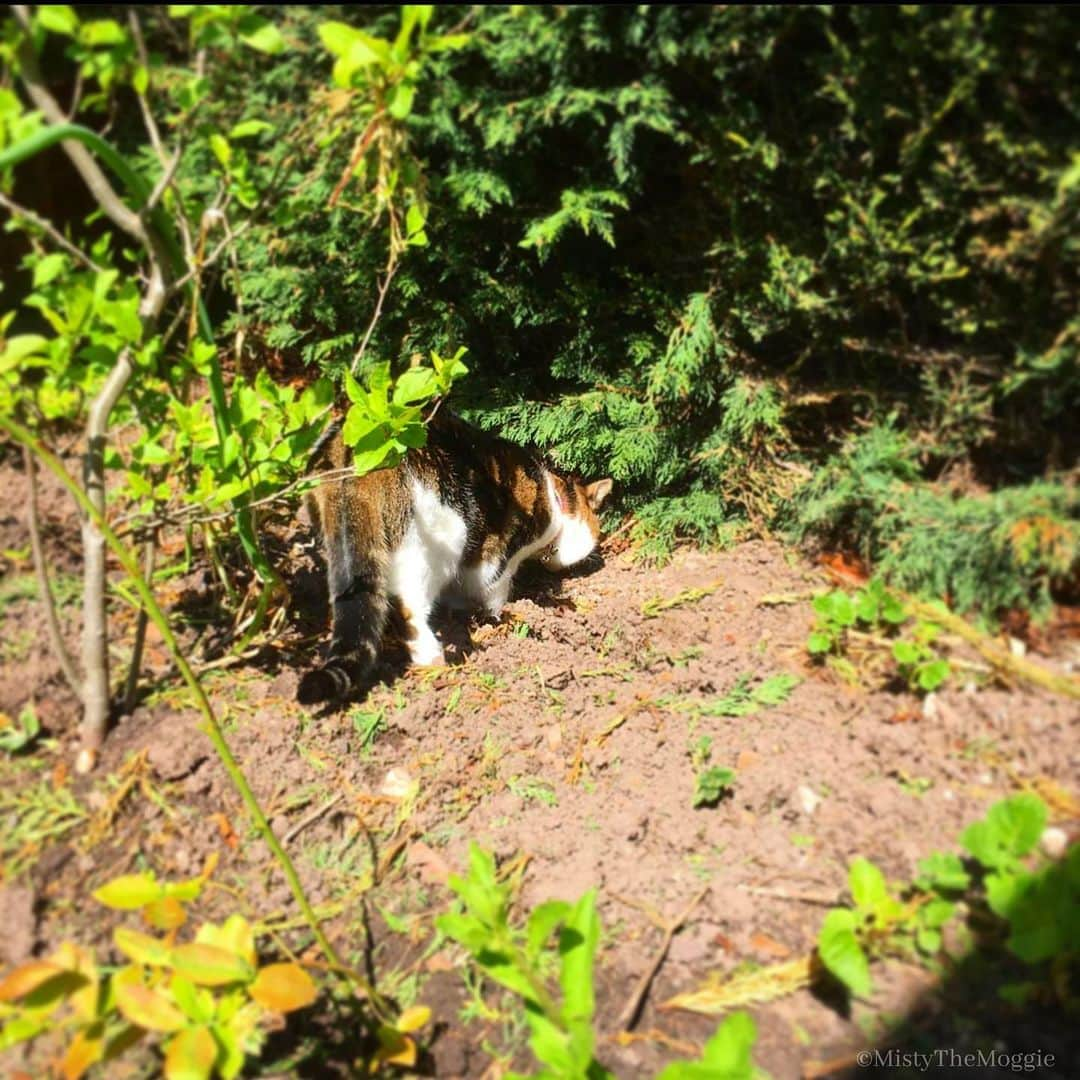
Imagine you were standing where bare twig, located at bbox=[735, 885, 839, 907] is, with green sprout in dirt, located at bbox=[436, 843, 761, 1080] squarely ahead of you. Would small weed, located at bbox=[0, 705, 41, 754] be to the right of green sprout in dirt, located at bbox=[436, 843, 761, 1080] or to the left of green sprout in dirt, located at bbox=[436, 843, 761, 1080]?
right

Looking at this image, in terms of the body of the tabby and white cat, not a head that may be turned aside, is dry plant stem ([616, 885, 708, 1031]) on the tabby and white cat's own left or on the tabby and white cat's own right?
on the tabby and white cat's own right

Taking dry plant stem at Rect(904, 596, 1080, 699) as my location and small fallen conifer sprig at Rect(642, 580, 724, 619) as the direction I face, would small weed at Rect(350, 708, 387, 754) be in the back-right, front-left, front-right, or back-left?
front-left

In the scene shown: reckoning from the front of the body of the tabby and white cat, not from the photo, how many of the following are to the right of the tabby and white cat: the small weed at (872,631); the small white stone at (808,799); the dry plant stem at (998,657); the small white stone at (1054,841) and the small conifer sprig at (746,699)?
5

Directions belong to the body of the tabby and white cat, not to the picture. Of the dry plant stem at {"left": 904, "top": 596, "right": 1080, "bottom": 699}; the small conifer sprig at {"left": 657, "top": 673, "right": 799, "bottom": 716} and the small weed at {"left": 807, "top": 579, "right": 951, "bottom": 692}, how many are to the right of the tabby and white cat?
3

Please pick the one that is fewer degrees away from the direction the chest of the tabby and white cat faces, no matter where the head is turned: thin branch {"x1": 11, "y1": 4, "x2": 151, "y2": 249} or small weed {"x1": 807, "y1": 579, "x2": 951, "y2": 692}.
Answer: the small weed

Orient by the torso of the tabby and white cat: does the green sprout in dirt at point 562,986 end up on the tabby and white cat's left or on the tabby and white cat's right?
on the tabby and white cat's right

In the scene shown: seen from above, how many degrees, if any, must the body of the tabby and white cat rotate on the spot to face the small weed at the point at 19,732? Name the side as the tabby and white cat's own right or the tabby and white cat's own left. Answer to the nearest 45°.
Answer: approximately 180°

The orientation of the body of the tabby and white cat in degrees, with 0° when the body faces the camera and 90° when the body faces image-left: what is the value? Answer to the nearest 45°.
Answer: approximately 225°

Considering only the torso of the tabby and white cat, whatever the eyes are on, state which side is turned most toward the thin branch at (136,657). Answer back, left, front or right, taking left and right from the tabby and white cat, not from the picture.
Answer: back

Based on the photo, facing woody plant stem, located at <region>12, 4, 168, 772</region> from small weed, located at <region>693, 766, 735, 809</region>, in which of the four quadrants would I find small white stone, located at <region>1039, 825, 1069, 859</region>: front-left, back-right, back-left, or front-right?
back-left

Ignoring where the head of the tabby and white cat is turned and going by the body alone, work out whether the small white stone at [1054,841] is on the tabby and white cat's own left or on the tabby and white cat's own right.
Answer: on the tabby and white cat's own right

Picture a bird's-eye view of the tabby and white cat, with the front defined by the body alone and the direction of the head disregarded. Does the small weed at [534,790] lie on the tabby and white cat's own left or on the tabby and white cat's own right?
on the tabby and white cat's own right

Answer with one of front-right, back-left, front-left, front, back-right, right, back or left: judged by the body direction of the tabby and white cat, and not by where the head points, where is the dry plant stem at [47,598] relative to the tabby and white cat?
back

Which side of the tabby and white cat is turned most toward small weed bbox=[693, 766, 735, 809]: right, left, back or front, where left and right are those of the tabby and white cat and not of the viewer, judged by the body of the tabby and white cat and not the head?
right

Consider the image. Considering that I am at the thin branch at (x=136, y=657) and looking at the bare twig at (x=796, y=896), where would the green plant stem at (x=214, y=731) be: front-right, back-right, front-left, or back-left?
front-right

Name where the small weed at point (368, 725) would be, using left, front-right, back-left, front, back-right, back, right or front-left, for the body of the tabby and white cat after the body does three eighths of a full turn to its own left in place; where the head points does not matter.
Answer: left
